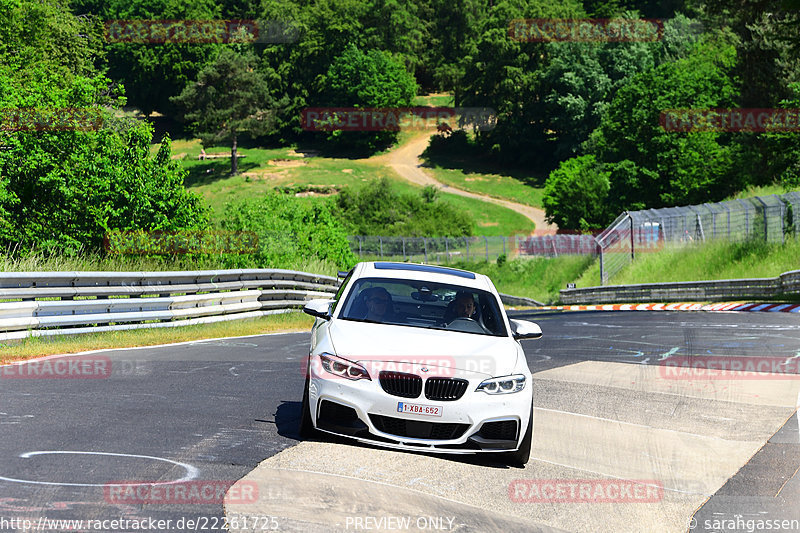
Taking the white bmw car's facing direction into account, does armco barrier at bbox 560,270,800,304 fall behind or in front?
behind

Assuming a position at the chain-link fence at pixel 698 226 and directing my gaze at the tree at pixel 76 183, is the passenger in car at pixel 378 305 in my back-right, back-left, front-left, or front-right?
front-left

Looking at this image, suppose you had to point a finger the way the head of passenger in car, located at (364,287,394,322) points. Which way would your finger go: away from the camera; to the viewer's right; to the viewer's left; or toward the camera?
toward the camera

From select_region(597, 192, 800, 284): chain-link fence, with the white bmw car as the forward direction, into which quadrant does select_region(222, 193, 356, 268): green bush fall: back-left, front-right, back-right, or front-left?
front-right

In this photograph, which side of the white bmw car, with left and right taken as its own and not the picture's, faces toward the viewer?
front

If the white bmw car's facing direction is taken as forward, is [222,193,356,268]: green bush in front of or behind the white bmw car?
behind

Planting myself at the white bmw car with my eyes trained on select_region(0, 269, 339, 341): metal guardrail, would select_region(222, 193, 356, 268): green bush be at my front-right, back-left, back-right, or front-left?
front-right

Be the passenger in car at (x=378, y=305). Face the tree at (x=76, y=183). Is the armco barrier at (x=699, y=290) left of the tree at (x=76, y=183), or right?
right

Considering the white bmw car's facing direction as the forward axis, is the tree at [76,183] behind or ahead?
behind

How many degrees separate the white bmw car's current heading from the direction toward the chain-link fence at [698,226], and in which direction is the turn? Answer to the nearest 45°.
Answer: approximately 180°
